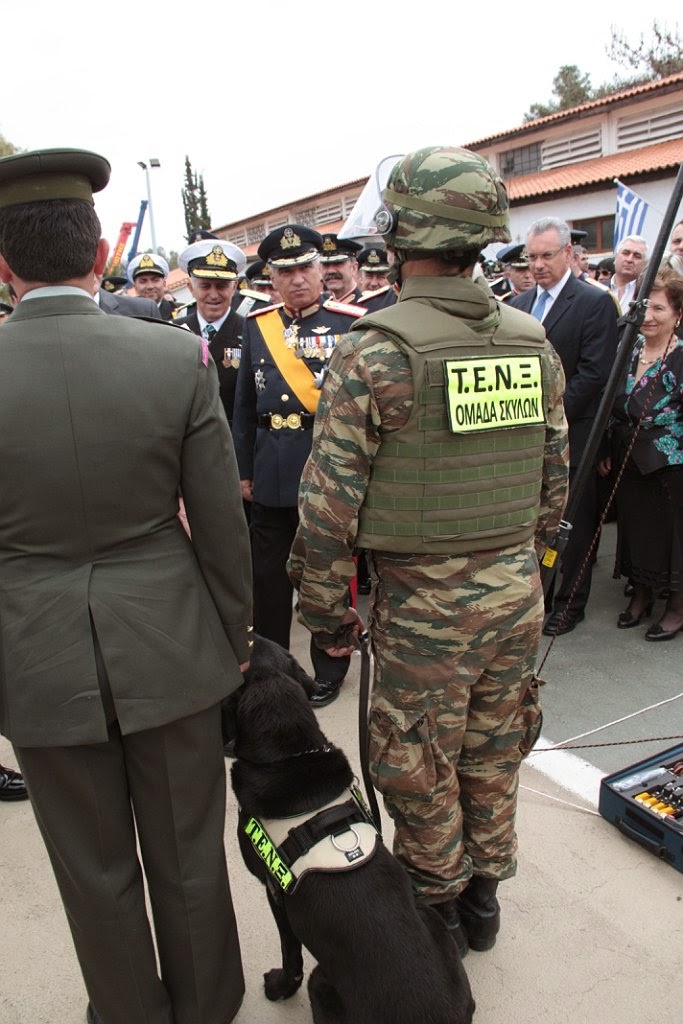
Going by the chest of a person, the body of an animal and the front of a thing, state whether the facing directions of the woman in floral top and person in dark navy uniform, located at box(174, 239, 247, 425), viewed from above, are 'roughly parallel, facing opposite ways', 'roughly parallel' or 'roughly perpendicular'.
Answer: roughly perpendicular

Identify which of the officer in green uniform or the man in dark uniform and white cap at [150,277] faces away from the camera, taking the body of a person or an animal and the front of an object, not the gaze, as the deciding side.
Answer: the officer in green uniform

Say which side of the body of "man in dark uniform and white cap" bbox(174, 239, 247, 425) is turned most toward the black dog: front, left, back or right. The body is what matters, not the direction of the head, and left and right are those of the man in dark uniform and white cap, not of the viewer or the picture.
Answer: front

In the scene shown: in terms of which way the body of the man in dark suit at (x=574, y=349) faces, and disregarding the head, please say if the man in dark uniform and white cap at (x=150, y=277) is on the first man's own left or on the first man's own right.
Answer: on the first man's own right

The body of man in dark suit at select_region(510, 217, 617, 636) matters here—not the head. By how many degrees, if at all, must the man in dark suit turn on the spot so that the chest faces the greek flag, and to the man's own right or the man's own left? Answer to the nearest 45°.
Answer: approximately 135° to the man's own right

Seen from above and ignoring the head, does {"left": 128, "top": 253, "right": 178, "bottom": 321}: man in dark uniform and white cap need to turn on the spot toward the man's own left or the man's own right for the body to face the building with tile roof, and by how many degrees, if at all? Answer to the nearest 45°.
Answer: approximately 135° to the man's own left

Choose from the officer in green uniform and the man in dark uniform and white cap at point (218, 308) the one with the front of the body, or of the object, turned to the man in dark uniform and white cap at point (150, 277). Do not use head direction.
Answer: the officer in green uniform

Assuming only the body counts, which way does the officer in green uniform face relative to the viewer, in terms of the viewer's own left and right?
facing away from the viewer

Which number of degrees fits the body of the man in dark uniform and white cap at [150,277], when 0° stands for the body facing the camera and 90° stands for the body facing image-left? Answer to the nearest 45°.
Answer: approximately 0°

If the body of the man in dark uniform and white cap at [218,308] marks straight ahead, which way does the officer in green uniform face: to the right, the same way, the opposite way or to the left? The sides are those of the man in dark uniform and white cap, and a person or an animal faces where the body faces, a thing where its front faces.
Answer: the opposite way

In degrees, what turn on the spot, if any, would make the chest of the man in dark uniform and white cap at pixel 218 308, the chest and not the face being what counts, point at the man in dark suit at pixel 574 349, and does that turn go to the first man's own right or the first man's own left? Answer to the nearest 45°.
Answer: approximately 90° to the first man's own left

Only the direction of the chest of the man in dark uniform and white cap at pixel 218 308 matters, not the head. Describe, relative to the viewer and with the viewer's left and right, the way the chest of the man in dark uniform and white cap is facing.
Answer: facing the viewer

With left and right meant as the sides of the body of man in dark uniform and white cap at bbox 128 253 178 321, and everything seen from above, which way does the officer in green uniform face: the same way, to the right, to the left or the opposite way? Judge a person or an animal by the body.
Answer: the opposite way

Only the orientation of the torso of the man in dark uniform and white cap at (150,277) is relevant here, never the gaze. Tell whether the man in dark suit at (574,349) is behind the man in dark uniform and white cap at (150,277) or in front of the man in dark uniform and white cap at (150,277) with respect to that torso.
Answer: in front

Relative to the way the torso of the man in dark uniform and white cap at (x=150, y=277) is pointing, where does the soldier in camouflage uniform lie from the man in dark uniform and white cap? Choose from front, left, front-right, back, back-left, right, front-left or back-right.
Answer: front

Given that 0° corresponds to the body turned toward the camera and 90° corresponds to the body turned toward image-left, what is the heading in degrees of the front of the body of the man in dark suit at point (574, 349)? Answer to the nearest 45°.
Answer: approximately 45°
